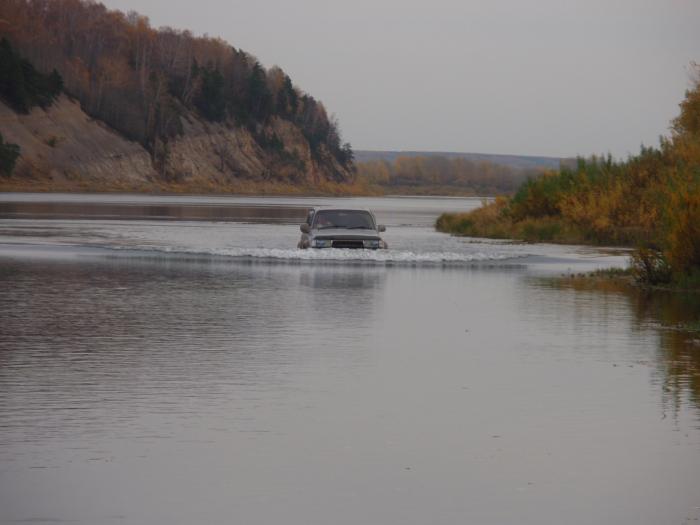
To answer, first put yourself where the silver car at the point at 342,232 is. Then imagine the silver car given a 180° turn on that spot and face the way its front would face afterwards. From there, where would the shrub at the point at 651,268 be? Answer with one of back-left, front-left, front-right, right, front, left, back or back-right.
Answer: back-right

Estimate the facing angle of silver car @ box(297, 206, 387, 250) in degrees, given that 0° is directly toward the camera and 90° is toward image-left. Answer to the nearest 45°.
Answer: approximately 0°
